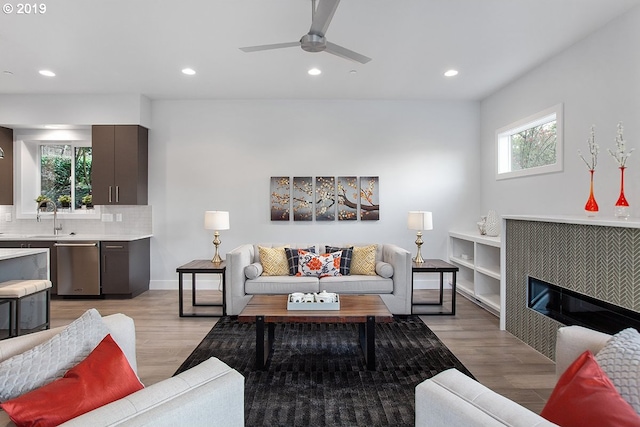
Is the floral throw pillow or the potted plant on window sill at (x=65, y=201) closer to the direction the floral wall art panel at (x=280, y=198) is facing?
the floral throw pillow

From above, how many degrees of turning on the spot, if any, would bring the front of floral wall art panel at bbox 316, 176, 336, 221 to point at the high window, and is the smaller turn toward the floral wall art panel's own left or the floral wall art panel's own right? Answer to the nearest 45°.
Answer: approximately 90° to the floral wall art panel's own left

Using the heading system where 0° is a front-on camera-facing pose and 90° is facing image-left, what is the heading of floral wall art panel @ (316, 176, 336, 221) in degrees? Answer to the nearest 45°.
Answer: approximately 0°

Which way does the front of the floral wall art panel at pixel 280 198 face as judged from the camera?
facing the viewer

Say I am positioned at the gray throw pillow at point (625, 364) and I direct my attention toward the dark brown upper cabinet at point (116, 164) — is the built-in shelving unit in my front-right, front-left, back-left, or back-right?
front-right

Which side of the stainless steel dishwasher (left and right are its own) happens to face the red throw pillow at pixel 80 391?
front

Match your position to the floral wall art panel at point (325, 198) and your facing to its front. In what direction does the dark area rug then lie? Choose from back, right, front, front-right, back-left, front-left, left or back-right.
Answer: front

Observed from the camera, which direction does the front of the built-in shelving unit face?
facing the viewer and to the left of the viewer

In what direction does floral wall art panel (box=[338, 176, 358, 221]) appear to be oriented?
toward the camera

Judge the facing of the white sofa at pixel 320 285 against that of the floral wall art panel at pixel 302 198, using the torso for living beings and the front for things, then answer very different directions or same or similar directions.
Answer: same or similar directions

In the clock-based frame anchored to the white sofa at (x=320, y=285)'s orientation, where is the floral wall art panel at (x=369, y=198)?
The floral wall art panel is roughly at 7 o'clock from the white sofa.

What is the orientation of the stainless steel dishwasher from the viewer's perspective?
toward the camera

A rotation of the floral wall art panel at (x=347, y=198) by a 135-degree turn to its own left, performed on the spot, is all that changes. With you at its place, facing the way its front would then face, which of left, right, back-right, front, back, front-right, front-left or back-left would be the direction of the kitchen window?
back-left

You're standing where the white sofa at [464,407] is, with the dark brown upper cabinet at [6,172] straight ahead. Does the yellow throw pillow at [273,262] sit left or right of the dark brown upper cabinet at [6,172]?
right

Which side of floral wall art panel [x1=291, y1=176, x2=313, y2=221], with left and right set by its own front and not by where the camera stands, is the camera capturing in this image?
front

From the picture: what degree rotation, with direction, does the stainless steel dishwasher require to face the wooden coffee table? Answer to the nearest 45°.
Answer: approximately 45° to its left

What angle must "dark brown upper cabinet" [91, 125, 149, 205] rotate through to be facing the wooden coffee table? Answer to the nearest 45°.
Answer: approximately 45° to its left

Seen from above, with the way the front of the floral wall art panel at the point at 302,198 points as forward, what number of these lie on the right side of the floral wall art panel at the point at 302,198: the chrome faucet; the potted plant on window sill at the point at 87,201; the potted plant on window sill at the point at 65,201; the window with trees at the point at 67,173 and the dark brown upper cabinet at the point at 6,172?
5
